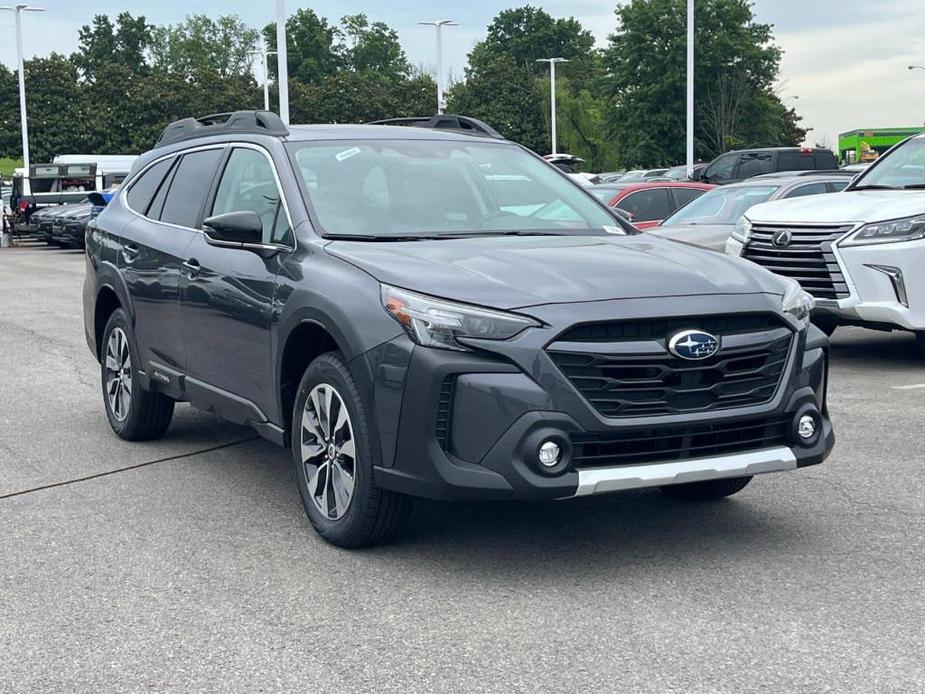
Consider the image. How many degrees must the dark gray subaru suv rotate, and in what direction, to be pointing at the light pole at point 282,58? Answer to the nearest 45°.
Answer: approximately 135° to its left

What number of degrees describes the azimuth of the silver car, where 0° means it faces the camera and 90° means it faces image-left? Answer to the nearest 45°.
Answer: approximately 45°

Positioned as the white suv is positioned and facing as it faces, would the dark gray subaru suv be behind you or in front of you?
in front

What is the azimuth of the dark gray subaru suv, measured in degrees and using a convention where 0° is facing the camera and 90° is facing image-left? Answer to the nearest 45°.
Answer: approximately 315°

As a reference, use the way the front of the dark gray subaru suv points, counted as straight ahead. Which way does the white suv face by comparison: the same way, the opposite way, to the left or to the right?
to the right

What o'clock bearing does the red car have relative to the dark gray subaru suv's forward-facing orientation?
The red car is roughly at 8 o'clock from the dark gray subaru suv.

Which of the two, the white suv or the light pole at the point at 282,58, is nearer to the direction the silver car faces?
the white suv

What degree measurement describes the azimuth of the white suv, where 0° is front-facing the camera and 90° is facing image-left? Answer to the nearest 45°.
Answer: approximately 45°

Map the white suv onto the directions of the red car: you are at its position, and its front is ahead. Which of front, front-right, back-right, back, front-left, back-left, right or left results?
front-left

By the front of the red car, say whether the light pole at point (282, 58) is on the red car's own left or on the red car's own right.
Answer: on the red car's own right
